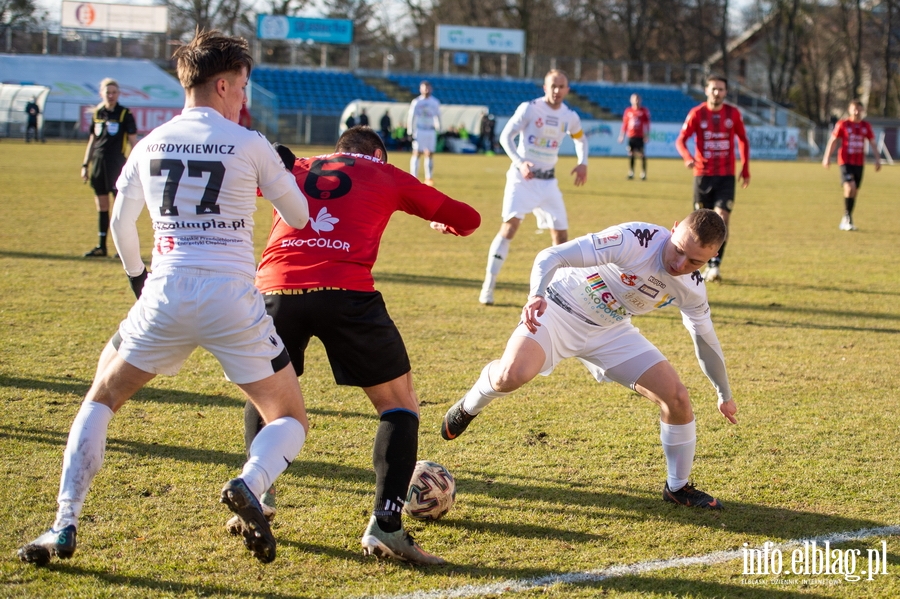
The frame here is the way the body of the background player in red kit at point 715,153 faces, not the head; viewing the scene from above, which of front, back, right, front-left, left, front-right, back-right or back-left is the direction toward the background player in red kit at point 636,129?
back

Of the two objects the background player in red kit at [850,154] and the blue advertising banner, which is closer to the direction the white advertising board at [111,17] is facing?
the background player in red kit

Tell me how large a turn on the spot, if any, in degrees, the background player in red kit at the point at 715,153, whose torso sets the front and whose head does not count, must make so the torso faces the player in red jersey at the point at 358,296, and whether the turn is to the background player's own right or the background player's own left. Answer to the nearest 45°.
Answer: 0° — they already face them

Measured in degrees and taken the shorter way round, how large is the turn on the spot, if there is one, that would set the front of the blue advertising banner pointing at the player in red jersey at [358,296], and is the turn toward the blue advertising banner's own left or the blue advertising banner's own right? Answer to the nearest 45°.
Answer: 0° — it already faces them

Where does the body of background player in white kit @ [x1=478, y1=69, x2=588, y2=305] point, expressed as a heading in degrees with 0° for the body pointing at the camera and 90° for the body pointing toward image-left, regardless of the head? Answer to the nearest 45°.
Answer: approximately 0°

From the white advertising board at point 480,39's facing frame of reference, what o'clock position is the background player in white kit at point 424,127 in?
The background player in white kit is roughly at 12 o'clock from the white advertising board.

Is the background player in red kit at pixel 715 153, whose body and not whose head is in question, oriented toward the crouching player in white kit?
yes
